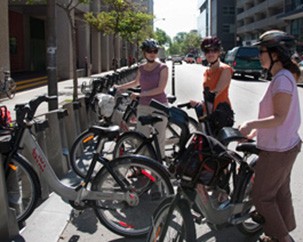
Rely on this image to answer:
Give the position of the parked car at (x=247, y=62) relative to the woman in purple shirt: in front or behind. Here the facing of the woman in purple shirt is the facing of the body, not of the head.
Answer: behind

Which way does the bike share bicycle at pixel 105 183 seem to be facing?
to the viewer's left

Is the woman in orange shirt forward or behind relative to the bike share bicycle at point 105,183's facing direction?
behind

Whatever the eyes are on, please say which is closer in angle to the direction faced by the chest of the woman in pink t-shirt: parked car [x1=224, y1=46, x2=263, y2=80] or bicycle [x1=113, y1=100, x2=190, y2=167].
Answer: the bicycle

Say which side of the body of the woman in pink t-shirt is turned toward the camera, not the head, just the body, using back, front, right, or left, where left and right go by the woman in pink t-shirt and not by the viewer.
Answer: left

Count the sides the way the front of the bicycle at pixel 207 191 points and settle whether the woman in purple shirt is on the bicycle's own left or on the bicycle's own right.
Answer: on the bicycle's own right

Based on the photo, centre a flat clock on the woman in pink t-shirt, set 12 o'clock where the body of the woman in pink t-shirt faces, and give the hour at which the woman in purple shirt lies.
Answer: The woman in purple shirt is roughly at 2 o'clock from the woman in pink t-shirt.
